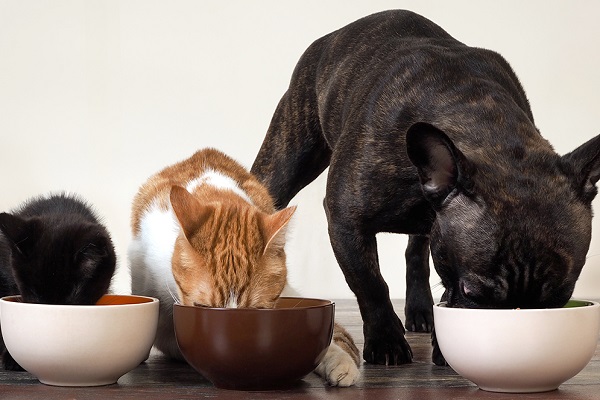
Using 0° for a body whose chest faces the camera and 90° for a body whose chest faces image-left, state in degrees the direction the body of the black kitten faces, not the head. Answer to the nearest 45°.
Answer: approximately 0°

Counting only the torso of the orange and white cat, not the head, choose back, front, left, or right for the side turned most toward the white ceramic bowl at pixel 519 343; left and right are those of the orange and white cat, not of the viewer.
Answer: left

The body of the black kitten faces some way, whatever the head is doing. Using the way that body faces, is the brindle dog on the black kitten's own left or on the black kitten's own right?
on the black kitten's own left

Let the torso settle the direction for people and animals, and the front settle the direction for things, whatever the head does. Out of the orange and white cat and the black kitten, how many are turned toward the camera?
2

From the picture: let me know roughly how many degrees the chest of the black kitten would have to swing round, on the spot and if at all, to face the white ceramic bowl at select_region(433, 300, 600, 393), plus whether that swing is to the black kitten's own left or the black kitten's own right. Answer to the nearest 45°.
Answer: approximately 45° to the black kitten's own left

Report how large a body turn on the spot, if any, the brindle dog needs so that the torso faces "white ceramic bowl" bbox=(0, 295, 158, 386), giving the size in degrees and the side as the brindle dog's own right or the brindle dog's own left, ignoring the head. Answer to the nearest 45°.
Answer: approximately 90° to the brindle dog's own right

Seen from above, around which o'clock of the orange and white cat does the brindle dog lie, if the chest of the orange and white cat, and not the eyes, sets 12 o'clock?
The brindle dog is roughly at 8 o'clock from the orange and white cat.
